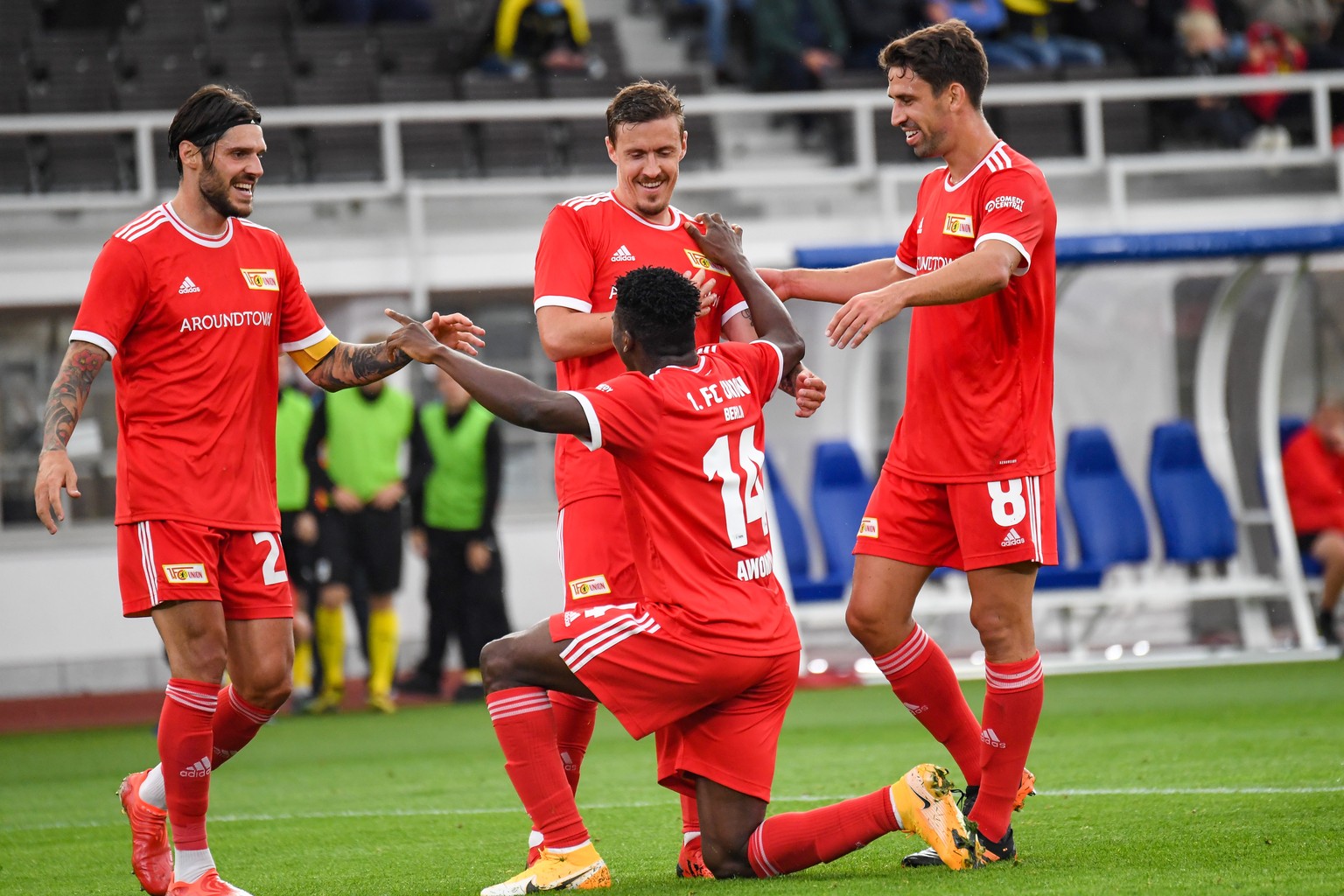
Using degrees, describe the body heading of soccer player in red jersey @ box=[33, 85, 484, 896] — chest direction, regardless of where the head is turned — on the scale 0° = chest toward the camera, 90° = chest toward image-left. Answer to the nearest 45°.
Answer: approximately 315°

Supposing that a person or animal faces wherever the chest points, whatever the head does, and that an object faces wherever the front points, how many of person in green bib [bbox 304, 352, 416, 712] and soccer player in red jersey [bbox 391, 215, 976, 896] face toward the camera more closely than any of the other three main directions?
1

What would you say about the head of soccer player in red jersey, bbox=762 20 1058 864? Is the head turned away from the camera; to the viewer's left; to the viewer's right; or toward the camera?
to the viewer's left

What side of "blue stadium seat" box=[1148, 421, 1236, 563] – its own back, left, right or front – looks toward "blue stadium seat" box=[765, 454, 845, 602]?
right

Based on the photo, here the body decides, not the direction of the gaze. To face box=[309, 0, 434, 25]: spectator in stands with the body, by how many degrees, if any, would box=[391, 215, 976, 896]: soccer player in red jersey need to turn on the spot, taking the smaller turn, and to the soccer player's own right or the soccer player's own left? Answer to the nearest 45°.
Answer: approximately 45° to the soccer player's own right

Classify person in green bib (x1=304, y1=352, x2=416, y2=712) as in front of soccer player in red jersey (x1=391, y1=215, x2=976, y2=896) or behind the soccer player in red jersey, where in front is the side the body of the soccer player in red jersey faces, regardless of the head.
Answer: in front

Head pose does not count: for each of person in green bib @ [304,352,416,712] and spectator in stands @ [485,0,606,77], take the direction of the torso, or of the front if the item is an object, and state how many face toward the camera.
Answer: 2

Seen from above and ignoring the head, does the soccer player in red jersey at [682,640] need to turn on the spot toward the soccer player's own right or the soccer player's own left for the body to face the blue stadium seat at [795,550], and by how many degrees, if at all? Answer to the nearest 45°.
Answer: approximately 45° to the soccer player's own right

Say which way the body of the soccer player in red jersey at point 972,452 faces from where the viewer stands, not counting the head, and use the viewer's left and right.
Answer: facing the viewer and to the left of the viewer

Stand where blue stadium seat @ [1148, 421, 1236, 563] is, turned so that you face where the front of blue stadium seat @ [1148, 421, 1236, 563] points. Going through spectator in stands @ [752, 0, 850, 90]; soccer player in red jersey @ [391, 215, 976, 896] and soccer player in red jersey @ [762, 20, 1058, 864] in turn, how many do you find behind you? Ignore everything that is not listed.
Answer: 1

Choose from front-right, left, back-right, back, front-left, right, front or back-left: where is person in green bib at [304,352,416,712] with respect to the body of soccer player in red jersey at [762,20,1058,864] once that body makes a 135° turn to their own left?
back-left

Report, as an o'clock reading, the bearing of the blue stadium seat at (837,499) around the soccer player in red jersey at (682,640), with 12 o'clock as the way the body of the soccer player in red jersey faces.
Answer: The blue stadium seat is roughly at 2 o'clock from the soccer player in red jersey.

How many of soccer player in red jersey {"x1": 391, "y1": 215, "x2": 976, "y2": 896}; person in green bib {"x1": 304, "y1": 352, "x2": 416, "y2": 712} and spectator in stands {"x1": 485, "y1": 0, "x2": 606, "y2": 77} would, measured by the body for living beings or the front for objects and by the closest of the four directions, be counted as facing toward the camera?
2

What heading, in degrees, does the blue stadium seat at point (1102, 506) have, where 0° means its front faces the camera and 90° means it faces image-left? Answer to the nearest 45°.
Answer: approximately 315°

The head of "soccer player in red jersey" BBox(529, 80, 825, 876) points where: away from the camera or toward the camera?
toward the camera

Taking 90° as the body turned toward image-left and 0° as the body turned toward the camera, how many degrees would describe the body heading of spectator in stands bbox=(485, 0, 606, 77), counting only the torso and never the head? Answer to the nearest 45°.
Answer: approximately 0°

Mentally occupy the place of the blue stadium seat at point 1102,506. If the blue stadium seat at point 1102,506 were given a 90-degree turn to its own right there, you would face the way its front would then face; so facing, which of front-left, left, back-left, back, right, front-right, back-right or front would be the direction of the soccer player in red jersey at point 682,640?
front-left

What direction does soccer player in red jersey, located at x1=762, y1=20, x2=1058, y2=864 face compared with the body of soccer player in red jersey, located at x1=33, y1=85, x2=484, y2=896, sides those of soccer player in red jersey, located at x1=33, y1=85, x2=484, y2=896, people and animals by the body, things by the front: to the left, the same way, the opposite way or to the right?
to the right

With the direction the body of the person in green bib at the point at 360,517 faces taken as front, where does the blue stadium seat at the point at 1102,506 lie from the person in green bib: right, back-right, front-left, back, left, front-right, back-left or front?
left

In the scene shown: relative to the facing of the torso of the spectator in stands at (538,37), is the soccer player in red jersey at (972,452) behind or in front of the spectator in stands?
in front

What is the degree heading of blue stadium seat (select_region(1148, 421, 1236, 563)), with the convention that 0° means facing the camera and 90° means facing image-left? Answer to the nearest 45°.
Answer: approximately 315°
